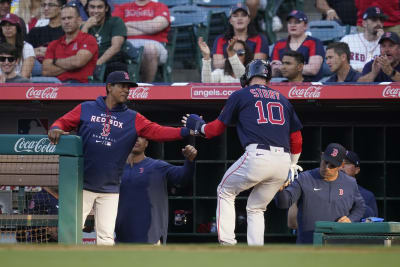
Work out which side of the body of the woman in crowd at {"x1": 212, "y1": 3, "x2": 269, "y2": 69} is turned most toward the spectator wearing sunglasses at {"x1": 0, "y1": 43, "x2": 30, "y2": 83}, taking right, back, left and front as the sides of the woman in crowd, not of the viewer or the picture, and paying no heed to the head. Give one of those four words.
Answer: right

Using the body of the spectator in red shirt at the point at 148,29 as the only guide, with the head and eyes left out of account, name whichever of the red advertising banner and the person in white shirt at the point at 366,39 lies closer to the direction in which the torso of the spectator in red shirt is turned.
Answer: the red advertising banner

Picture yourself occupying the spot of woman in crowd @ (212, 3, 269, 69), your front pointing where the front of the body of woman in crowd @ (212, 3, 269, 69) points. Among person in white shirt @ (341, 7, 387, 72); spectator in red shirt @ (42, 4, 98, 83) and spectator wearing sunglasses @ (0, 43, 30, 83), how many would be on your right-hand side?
2

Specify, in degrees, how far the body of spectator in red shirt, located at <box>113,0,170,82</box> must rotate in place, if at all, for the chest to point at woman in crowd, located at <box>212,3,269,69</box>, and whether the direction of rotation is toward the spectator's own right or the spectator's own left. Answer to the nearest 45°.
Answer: approximately 45° to the spectator's own left

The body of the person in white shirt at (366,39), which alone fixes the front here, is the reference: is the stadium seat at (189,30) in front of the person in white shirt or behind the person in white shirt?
behind

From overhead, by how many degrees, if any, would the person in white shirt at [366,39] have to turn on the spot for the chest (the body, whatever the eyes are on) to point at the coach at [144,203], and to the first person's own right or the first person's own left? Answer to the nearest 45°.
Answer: approximately 90° to the first person's own right
